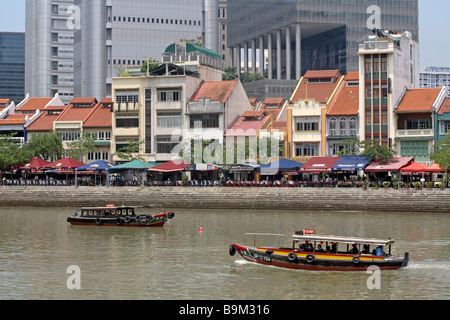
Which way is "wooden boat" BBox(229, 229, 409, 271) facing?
to the viewer's left
